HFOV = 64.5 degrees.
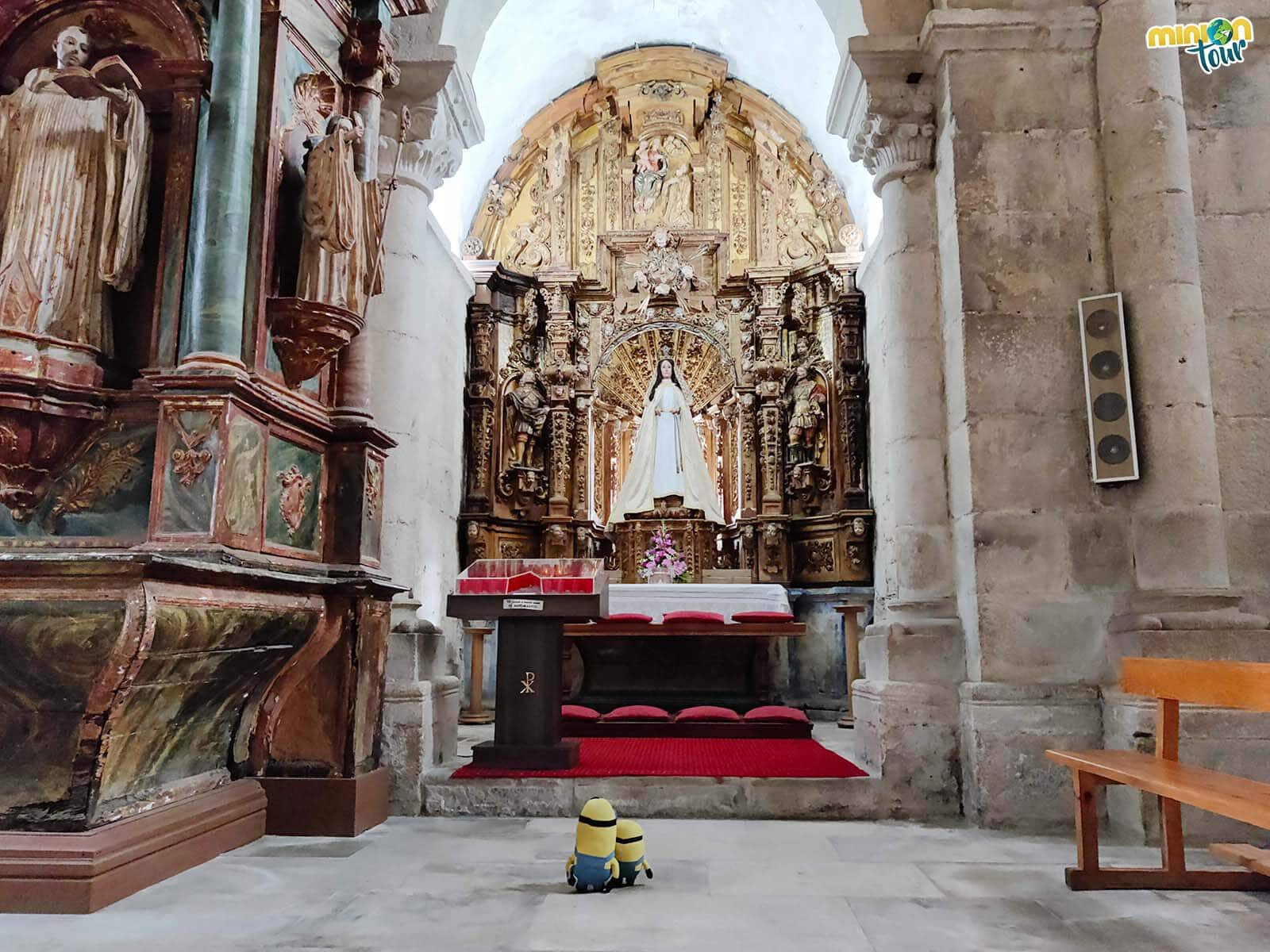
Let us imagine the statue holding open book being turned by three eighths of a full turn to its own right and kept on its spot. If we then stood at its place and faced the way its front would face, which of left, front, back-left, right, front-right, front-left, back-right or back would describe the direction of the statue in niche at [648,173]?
right

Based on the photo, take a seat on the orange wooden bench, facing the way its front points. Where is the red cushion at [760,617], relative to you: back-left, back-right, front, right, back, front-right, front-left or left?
right

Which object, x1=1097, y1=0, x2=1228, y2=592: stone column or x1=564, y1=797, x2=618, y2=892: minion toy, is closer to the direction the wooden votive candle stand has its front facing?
the minion toy

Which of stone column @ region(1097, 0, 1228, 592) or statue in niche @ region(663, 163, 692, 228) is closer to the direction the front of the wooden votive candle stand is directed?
the stone column

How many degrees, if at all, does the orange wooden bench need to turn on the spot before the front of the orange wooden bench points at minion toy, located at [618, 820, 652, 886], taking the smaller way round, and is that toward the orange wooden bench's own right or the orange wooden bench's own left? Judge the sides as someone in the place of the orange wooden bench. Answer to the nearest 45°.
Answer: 0° — it already faces it

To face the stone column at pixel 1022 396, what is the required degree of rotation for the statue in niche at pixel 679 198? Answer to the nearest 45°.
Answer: approximately 45° to its left

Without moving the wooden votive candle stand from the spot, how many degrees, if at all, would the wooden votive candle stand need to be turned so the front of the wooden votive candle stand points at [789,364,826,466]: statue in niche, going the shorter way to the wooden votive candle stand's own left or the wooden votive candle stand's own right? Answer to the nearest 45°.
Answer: approximately 135° to the wooden votive candle stand's own left

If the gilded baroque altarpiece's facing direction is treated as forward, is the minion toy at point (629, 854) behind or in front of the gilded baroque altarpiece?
in front

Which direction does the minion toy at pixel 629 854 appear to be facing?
away from the camera

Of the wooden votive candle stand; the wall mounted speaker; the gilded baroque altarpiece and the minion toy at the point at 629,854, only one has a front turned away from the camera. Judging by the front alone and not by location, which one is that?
the minion toy

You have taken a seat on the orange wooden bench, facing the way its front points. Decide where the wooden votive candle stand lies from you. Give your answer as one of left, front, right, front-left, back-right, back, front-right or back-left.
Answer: front-right
